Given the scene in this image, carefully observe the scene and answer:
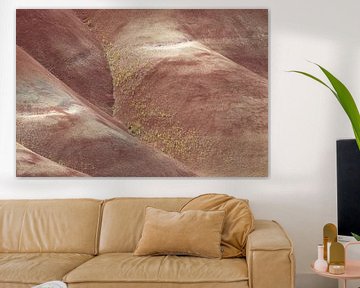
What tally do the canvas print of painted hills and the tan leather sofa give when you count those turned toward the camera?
2

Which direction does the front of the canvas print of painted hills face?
toward the camera

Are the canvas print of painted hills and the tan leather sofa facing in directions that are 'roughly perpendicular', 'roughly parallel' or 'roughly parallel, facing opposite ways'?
roughly parallel

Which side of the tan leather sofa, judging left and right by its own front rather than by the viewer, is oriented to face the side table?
left

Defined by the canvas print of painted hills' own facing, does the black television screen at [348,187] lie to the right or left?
on its left

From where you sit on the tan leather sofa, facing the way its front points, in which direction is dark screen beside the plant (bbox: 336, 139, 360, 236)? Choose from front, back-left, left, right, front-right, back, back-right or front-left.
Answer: left

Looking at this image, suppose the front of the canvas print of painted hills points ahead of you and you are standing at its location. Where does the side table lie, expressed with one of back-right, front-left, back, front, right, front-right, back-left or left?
front-left

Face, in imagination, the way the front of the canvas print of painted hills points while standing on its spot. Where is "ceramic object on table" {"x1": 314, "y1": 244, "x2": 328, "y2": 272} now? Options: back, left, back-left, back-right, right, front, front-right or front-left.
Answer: front-left

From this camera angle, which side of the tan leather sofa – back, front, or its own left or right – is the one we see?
front
